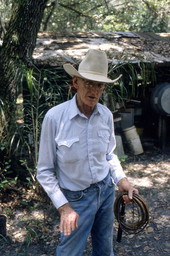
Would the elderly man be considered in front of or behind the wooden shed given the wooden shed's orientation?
in front

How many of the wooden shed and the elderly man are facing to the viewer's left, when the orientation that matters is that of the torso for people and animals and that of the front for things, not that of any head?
0

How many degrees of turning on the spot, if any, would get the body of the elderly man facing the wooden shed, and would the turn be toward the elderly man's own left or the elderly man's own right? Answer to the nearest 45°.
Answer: approximately 135° to the elderly man's own left

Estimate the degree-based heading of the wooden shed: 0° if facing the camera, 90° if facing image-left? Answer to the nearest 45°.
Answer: approximately 0°

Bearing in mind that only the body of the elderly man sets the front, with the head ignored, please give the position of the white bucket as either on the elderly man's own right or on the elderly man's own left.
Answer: on the elderly man's own left
